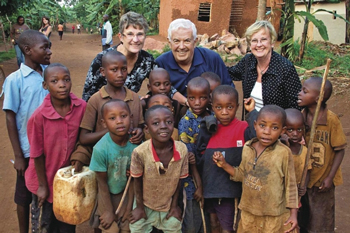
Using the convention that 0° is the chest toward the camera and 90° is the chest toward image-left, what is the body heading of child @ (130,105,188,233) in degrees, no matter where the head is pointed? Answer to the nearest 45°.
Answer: approximately 0°

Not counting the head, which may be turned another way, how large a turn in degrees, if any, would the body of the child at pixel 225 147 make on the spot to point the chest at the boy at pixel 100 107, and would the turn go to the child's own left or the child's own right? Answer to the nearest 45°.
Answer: approximately 90° to the child's own right

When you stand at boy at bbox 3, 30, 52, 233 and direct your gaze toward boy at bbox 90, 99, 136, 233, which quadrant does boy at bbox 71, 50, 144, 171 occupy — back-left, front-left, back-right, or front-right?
front-left

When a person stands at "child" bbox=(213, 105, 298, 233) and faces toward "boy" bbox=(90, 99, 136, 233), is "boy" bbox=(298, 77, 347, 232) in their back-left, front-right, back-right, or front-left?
back-right

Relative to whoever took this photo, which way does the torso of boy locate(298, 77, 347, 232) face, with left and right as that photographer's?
facing the viewer and to the left of the viewer

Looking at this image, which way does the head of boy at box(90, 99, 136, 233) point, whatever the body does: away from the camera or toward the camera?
toward the camera

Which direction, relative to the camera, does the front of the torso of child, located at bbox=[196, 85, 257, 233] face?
toward the camera

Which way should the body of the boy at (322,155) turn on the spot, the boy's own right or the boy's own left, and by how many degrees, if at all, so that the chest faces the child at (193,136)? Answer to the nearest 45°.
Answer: approximately 45° to the boy's own right

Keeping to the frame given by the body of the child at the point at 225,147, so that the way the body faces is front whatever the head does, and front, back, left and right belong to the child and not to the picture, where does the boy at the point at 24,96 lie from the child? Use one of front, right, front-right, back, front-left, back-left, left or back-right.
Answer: right
